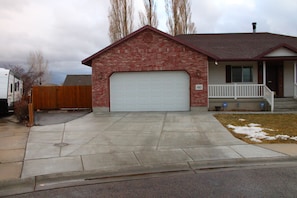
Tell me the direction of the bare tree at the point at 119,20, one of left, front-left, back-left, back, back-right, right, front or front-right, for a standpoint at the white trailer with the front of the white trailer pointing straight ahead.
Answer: back

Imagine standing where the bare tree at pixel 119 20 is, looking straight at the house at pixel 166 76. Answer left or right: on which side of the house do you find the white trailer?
right

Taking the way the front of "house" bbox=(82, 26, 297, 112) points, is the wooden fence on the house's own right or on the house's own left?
on the house's own right

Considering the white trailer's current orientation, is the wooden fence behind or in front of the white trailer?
behind

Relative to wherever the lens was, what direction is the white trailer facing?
facing the viewer and to the left of the viewer

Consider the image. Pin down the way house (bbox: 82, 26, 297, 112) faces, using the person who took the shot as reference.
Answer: facing the viewer

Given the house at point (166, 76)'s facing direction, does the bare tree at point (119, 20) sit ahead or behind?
behind

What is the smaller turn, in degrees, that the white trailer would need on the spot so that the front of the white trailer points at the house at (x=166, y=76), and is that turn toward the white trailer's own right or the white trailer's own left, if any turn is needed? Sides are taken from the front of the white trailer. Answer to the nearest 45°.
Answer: approximately 90° to the white trailer's own left

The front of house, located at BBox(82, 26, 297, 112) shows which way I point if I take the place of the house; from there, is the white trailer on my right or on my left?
on my right
